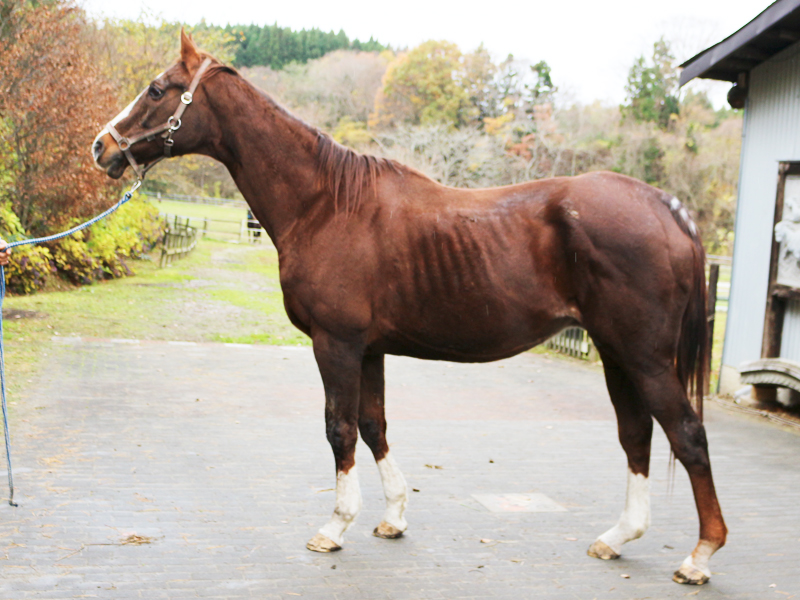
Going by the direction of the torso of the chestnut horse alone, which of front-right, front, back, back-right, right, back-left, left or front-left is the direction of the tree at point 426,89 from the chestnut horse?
right

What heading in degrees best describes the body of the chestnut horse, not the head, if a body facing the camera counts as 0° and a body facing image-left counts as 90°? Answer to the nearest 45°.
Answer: approximately 90°

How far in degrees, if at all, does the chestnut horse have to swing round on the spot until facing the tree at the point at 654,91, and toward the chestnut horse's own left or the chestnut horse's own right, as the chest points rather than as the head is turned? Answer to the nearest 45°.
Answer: approximately 90° to the chestnut horse's own right

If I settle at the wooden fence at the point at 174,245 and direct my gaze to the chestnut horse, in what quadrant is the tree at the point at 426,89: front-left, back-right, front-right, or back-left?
back-left

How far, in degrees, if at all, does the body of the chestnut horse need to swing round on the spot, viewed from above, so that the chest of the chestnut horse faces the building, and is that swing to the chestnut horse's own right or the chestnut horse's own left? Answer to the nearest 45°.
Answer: approximately 135° to the chestnut horse's own right

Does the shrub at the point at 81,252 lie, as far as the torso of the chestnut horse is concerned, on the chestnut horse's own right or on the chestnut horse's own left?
on the chestnut horse's own right

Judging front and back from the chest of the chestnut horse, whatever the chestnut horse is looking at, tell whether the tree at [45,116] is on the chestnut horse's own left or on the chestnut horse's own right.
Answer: on the chestnut horse's own right
